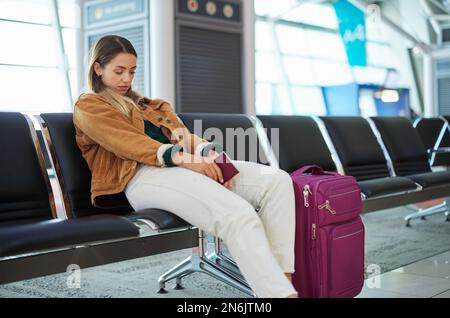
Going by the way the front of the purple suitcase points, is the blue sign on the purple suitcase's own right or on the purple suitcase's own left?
on the purple suitcase's own left

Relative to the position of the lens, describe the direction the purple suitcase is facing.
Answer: facing the viewer and to the right of the viewer

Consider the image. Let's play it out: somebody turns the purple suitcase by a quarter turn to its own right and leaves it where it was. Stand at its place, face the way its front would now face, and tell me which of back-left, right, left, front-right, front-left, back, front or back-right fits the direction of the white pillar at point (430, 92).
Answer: back-right

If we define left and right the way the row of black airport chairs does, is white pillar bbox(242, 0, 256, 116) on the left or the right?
on its left

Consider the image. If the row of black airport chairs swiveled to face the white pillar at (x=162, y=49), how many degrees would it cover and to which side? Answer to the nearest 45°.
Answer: approximately 135° to its left

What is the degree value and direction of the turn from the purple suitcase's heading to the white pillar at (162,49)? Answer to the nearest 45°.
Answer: approximately 180°

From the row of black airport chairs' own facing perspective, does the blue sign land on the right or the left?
on its left

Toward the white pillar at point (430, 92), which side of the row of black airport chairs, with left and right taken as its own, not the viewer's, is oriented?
left
